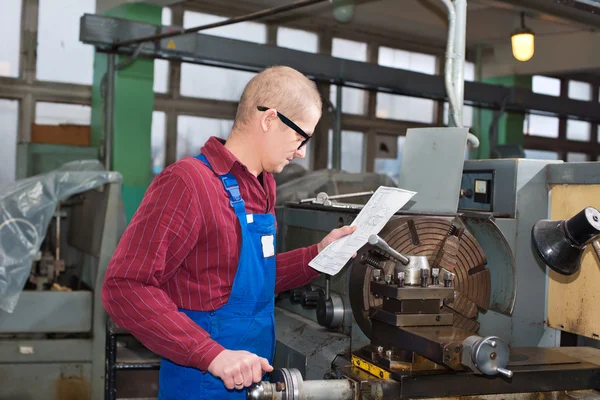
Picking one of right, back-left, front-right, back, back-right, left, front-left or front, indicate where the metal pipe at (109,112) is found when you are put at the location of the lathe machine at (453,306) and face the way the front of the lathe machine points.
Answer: front-right

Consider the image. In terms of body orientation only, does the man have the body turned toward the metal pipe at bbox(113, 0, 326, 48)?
no

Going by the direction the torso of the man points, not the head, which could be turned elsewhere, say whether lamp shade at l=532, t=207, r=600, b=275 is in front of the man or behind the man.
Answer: in front

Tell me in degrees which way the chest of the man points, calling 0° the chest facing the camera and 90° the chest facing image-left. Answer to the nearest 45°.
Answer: approximately 270°

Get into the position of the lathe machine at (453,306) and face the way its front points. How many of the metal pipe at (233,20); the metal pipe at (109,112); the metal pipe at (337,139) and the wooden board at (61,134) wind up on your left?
0

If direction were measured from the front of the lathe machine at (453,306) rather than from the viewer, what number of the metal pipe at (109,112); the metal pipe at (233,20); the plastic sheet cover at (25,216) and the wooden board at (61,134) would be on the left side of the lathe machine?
0

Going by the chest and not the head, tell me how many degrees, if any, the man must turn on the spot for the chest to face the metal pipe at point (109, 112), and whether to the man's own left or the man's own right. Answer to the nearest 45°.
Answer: approximately 90° to the man's own left

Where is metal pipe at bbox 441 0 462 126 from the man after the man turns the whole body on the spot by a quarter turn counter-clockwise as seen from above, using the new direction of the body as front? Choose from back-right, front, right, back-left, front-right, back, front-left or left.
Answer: front-right

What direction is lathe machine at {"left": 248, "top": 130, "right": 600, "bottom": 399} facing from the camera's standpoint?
to the viewer's left

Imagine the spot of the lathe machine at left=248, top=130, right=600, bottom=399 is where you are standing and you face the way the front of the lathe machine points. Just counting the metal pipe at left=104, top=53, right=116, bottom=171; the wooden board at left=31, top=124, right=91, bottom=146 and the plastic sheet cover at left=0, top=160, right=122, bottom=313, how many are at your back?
0

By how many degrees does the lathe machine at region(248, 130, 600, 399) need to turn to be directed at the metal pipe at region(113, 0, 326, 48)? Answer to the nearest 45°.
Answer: approximately 45° to its right

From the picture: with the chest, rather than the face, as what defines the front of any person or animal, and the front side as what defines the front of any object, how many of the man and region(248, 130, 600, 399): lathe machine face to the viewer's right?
1

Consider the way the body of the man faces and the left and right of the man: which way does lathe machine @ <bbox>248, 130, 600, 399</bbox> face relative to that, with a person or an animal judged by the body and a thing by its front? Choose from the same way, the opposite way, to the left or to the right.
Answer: the opposite way

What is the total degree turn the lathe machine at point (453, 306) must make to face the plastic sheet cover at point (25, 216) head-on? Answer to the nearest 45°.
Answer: approximately 45° to its right

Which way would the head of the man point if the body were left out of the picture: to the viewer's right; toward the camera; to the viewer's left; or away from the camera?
to the viewer's right
